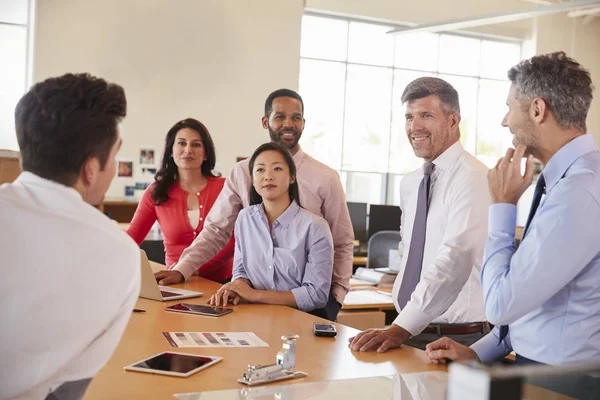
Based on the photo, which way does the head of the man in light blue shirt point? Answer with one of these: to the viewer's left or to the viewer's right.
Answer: to the viewer's left

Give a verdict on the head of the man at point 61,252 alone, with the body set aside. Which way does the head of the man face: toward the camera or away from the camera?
away from the camera

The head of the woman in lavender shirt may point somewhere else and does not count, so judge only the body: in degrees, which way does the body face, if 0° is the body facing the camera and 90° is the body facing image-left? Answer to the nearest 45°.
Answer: approximately 45°

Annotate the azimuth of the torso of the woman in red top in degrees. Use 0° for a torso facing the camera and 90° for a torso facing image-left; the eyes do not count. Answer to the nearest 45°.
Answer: approximately 0°

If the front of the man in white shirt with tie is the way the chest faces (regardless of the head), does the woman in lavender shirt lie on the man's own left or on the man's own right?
on the man's own right

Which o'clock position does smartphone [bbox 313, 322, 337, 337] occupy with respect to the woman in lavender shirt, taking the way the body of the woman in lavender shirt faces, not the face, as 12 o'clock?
The smartphone is roughly at 10 o'clock from the woman in lavender shirt.

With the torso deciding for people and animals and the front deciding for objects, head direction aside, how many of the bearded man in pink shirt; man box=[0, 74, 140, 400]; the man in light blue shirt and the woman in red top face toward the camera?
2

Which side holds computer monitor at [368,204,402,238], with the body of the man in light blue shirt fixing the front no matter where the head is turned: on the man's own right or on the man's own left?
on the man's own right

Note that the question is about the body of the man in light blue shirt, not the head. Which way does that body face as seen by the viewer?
to the viewer's left
